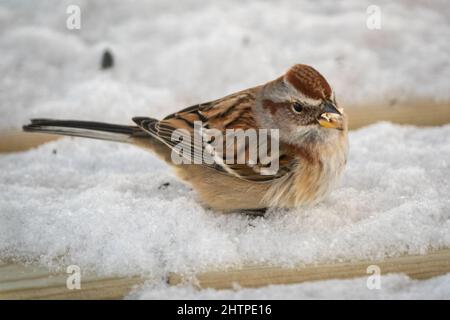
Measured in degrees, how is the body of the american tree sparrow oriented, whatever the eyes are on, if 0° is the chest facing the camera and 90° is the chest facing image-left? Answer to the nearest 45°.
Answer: approximately 270°

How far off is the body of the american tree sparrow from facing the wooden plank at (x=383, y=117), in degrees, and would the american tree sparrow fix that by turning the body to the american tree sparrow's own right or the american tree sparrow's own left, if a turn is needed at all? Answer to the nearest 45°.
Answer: approximately 45° to the american tree sparrow's own left

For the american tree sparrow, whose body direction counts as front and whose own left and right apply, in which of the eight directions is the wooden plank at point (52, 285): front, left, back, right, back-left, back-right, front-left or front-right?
back-right

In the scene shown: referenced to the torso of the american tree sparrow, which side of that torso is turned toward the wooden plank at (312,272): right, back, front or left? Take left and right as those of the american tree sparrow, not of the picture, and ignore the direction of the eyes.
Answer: right
